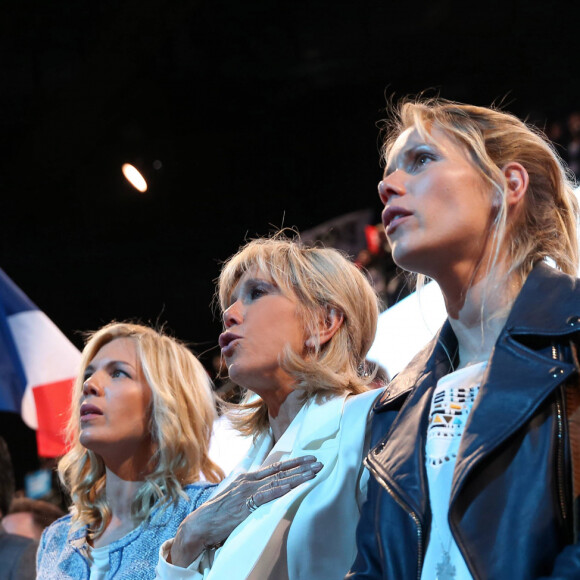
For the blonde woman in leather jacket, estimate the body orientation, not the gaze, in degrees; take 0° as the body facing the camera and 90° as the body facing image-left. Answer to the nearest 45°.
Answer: approximately 45°

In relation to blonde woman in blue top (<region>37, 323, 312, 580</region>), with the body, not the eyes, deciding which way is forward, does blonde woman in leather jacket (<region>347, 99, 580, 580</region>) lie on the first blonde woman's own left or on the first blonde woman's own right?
on the first blonde woman's own left

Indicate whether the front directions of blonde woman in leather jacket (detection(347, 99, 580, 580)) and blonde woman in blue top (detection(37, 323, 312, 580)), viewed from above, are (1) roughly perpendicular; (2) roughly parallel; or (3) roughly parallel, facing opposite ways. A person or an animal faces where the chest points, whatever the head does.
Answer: roughly parallel

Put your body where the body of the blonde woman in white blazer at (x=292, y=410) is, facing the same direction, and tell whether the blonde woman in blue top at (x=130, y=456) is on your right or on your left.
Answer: on your right

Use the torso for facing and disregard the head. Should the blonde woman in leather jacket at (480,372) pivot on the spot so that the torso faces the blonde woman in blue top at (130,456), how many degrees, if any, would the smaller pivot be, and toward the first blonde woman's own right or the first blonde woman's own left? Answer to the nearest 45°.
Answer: approximately 90° to the first blonde woman's own right

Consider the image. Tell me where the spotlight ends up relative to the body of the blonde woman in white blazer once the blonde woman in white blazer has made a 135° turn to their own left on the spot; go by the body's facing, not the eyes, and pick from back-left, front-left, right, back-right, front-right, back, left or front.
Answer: left

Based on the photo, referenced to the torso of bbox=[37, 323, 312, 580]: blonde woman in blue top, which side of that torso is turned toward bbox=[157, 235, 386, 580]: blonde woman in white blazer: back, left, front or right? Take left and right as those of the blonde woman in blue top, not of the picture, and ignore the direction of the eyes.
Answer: left

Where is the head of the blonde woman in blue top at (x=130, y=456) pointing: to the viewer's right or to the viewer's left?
to the viewer's left

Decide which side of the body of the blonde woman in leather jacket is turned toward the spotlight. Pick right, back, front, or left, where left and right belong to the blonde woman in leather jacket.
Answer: right

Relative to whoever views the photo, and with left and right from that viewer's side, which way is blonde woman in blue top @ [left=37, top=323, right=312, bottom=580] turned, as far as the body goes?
facing the viewer and to the left of the viewer

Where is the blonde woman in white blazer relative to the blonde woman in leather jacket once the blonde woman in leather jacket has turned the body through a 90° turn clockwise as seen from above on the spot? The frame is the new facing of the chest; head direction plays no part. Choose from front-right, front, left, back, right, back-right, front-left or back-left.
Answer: front

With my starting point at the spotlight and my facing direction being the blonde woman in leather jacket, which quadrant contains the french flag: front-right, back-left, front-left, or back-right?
front-right

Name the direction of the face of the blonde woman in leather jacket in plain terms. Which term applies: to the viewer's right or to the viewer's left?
to the viewer's left

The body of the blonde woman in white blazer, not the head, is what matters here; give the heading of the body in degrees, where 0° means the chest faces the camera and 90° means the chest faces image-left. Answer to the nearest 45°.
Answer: approximately 45°

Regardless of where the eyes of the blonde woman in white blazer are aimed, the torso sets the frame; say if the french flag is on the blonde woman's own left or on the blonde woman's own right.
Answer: on the blonde woman's own right
